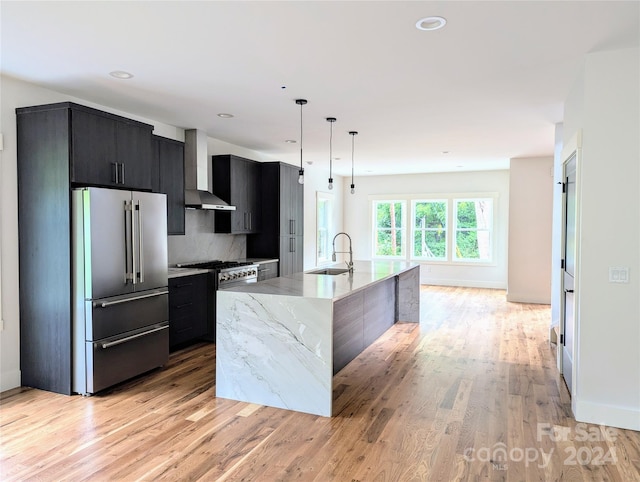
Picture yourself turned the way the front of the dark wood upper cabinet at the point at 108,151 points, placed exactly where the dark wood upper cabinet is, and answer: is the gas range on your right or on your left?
on your left

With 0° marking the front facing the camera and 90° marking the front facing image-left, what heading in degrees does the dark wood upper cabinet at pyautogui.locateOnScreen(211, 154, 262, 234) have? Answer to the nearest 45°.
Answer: approximately 315°

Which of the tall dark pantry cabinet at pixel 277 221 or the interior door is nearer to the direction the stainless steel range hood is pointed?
the interior door

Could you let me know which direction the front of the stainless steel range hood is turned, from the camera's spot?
facing the viewer and to the right of the viewer

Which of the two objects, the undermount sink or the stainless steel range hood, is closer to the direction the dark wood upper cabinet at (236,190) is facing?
the undermount sink

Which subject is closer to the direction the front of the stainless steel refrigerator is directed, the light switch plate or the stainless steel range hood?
the light switch plate

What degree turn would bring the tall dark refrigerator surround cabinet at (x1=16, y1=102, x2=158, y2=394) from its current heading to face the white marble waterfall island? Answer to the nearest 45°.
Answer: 0° — it already faces it

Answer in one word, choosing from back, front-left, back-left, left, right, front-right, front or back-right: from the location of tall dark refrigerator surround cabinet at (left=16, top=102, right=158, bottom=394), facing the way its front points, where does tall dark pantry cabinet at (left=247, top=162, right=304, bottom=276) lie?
left

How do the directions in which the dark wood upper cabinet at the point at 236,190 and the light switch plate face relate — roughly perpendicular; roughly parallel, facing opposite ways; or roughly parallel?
roughly perpendicular

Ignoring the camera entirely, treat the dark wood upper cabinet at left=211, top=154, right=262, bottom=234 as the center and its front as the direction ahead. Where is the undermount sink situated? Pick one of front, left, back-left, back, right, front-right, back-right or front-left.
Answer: front

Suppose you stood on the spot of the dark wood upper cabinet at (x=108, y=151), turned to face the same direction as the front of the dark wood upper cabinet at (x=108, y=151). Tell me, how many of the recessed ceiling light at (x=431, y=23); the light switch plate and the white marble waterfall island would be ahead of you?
3
